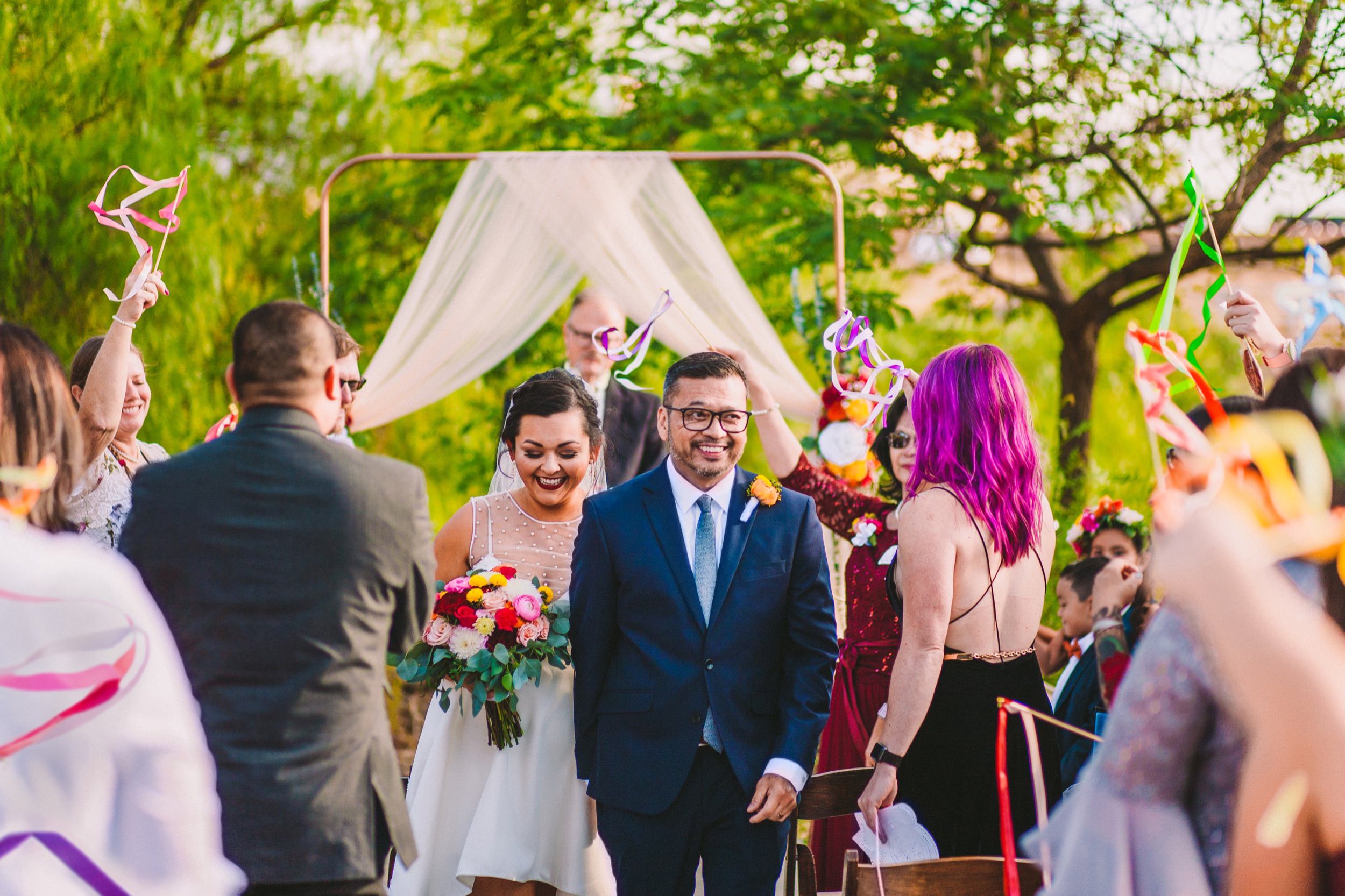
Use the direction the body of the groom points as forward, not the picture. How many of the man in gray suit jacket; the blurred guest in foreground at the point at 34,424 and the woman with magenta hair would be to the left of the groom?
1

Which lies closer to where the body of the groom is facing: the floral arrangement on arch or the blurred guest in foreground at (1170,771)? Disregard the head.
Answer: the blurred guest in foreground

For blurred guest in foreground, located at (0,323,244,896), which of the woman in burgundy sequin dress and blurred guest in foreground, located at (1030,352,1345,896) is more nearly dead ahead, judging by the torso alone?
the woman in burgundy sequin dress

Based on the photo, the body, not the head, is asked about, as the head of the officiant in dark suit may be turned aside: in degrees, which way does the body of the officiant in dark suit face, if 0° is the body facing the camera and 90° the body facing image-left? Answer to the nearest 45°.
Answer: approximately 0°

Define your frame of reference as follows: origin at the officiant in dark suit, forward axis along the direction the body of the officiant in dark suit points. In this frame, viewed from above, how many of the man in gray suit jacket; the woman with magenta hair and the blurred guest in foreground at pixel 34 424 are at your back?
0

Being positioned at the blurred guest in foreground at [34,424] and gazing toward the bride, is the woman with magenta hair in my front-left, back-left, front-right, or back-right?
front-right

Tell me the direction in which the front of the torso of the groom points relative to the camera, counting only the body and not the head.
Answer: toward the camera

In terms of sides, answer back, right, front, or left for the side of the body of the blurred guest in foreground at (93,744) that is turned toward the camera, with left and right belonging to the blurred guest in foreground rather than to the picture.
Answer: back

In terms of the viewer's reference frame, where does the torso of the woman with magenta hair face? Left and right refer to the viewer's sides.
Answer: facing away from the viewer and to the left of the viewer

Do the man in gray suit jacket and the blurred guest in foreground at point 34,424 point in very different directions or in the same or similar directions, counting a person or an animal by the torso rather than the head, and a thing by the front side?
same or similar directions

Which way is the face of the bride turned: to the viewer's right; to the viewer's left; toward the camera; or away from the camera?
toward the camera

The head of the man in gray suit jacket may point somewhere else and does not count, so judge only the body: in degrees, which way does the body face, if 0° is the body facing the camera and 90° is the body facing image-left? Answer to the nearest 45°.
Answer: approximately 180°

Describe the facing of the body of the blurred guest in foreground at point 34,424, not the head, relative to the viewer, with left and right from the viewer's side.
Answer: facing away from the viewer

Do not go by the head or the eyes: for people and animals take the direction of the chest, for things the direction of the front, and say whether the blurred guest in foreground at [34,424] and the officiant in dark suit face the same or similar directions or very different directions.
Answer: very different directions
